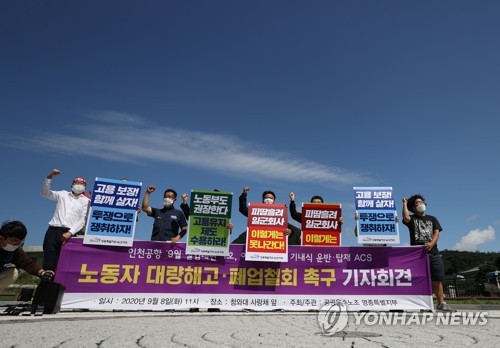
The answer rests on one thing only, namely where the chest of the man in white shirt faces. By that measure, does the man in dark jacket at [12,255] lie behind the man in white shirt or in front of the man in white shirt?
in front

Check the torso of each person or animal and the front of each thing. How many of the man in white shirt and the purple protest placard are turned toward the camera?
2

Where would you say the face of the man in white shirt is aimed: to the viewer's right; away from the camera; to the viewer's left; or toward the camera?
toward the camera

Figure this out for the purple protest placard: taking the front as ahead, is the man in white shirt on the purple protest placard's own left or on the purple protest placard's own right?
on the purple protest placard's own right

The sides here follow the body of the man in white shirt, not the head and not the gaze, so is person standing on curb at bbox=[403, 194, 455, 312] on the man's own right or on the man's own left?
on the man's own left

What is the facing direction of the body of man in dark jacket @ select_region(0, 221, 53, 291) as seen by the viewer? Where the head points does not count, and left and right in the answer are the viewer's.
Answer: facing the viewer and to the right of the viewer

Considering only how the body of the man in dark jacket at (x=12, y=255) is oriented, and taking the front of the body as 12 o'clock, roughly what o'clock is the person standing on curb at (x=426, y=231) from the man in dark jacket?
The person standing on curb is roughly at 11 o'clock from the man in dark jacket.

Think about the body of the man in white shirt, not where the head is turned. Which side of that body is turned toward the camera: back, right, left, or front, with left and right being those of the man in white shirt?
front

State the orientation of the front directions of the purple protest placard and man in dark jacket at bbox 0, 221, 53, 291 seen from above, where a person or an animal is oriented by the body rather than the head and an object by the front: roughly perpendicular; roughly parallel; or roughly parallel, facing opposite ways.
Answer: roughly perpendicular

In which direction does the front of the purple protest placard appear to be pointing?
toward the camera

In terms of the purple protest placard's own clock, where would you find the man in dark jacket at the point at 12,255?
The man in dark jacket is roughly at 2 o'clock from the purple protest placard.

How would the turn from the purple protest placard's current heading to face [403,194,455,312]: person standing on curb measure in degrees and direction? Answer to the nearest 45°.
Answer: approximately 90° to its left
